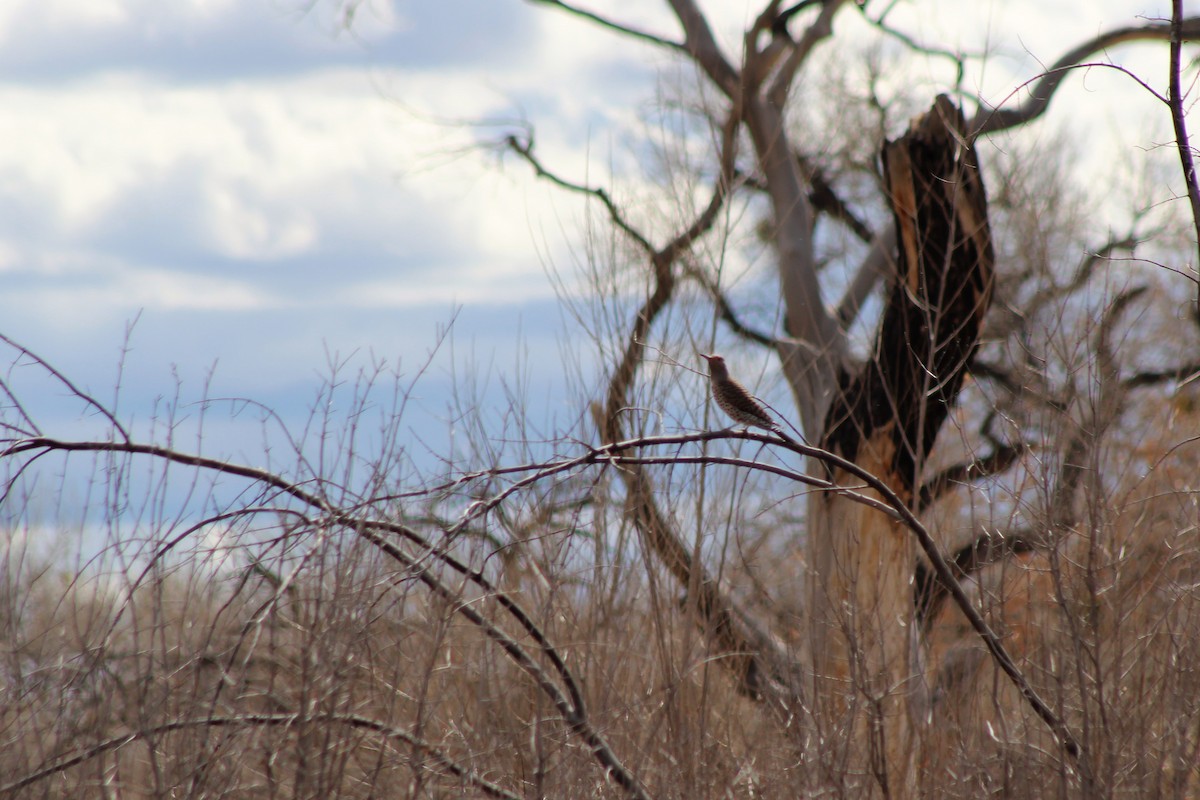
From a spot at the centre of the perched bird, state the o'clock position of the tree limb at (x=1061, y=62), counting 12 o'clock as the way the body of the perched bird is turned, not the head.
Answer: The tree limb is roughly at 4 o'clock from the perched bird.

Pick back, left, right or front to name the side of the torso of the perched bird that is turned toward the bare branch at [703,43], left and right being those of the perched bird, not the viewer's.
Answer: right

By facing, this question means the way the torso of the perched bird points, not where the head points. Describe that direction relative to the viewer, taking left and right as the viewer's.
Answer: facing to the left of the viewer

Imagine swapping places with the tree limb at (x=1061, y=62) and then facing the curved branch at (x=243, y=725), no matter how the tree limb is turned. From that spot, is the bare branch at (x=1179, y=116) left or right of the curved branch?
left

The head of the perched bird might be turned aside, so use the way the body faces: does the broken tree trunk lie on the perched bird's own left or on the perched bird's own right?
on the perched bird's own right

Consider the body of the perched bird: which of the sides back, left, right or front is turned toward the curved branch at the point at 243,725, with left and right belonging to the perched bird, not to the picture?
front

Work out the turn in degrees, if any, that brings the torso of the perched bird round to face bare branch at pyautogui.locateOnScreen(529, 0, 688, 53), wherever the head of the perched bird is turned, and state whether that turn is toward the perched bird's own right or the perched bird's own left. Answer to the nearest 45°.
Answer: approximately 90° to the perched bird's own right

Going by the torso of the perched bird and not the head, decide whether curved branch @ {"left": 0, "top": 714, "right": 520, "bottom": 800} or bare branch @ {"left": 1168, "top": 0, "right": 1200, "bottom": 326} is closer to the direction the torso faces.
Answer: the curved branch
